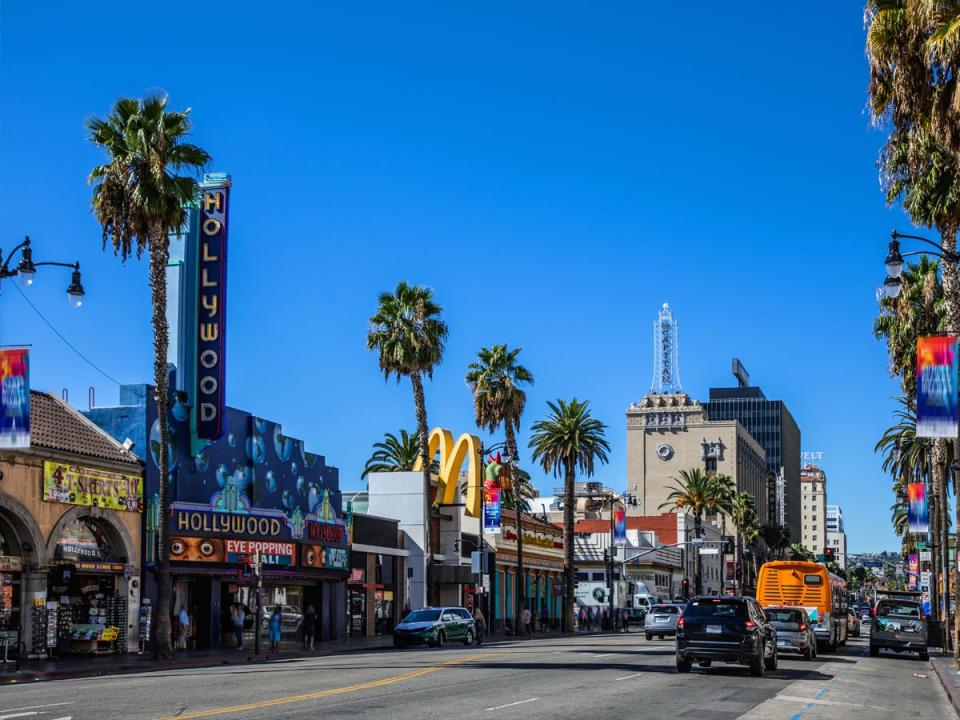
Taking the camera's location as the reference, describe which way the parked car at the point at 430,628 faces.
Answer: facing the viewer and to the left of the viewer

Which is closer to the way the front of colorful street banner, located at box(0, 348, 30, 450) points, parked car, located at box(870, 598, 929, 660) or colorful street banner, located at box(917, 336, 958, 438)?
the colorful street banner

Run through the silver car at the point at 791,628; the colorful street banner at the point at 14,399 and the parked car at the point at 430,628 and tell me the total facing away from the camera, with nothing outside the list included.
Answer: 1

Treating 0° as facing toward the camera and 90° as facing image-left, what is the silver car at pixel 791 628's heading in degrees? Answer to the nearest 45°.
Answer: approximately 180°

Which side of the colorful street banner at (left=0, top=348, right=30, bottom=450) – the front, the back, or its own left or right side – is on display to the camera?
front
